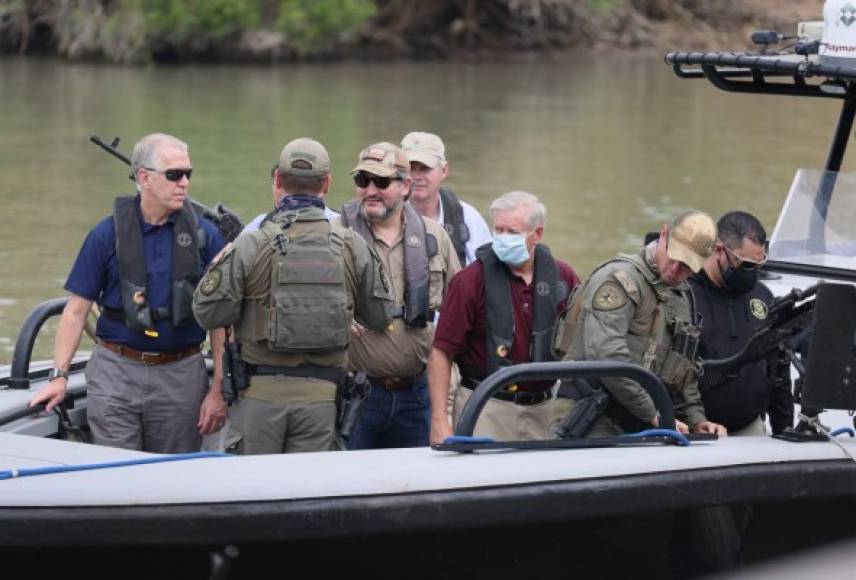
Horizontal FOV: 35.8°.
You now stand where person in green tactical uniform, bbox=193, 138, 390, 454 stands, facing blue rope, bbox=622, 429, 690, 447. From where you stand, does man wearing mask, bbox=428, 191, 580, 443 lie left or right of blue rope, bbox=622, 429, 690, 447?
left

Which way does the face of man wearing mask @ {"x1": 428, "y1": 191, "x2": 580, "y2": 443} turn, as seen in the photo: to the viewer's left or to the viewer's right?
to the viewer's left

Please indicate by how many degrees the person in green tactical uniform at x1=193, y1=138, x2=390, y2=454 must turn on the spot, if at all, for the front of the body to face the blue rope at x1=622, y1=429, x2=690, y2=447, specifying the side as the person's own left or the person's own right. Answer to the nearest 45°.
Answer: approximately 90° to the person's own right

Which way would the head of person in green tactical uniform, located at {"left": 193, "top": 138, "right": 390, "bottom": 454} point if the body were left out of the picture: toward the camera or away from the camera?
away from the camera

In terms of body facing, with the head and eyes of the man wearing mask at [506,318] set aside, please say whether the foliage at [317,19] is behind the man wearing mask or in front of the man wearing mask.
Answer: behind

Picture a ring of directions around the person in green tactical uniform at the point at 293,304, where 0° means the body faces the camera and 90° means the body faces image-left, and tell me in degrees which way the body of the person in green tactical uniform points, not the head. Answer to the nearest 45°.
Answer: approximately 180°

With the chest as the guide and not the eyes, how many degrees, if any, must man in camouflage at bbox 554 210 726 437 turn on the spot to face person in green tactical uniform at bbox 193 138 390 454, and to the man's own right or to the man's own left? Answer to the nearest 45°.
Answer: approximately 135° to the man's own right

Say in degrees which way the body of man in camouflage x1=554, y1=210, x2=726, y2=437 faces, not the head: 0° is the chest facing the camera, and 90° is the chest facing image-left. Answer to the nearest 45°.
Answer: approximately 315°

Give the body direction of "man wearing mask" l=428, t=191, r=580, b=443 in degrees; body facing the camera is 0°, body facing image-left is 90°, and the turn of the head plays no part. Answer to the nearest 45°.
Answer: approximately 0°

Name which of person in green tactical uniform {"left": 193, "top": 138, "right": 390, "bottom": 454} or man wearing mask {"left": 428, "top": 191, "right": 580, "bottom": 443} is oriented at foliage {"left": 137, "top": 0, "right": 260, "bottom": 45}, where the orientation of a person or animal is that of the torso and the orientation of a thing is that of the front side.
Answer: the person in green tactical uniform

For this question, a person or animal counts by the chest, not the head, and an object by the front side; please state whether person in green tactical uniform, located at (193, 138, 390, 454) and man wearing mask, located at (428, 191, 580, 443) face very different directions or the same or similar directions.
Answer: very different directions

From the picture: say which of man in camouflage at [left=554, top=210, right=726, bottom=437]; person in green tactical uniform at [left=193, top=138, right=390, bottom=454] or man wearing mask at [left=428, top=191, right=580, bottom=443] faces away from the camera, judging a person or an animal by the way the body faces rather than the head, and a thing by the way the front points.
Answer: person in green tactical uniform at [left=193, top=138, right=390, bottom=454]
